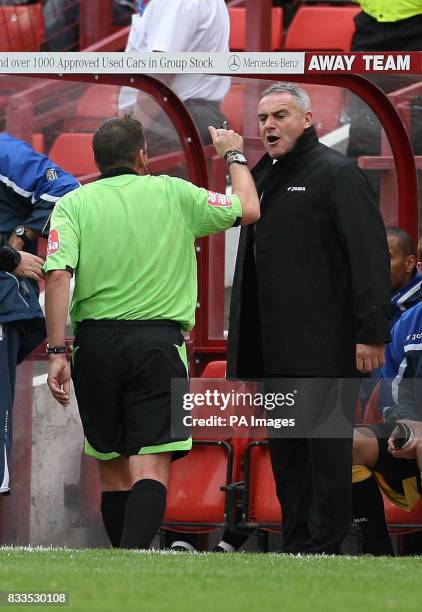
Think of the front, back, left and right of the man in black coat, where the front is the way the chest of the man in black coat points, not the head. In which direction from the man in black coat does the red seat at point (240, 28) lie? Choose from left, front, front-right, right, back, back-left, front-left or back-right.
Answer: back-right

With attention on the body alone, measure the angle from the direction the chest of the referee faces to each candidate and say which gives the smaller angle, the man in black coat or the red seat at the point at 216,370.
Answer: the red seat

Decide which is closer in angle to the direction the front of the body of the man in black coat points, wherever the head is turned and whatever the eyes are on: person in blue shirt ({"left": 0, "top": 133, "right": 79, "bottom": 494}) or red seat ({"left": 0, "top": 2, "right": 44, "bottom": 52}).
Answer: the person in blue shirt

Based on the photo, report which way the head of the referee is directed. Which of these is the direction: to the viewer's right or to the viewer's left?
to the viewer's right

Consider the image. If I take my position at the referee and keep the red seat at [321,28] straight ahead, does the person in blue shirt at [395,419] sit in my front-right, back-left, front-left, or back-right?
front-right

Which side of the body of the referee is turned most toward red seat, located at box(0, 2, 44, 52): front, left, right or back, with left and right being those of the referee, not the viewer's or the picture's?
front

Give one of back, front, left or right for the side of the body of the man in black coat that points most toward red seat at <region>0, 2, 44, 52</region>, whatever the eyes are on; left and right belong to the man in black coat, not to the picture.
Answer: right

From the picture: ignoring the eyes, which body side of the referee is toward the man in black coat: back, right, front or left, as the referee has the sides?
right

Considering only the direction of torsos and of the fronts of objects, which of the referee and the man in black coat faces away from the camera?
the referee

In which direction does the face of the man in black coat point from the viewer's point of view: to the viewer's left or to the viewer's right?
to the viewer's left

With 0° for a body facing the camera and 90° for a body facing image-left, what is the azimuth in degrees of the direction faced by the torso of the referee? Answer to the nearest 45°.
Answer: approximately 180°

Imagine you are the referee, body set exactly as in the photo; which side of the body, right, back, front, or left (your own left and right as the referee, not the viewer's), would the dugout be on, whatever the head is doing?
front

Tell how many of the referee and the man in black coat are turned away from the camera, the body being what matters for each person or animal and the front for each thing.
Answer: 1

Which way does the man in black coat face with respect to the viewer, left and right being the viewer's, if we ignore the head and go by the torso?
facing the viewer and to the left of the viewer

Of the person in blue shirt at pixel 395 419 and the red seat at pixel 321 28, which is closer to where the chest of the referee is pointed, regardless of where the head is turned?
the red seat

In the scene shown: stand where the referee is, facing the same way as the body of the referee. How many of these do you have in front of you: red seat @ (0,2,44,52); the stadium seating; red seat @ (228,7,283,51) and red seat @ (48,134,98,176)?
4
